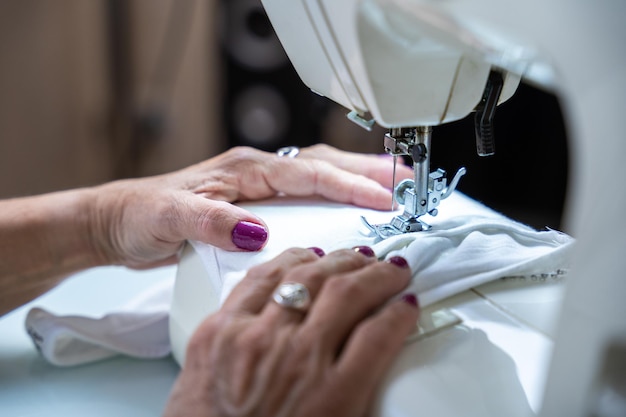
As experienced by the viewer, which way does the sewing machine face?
facing the viewer and to the left of the viewer
